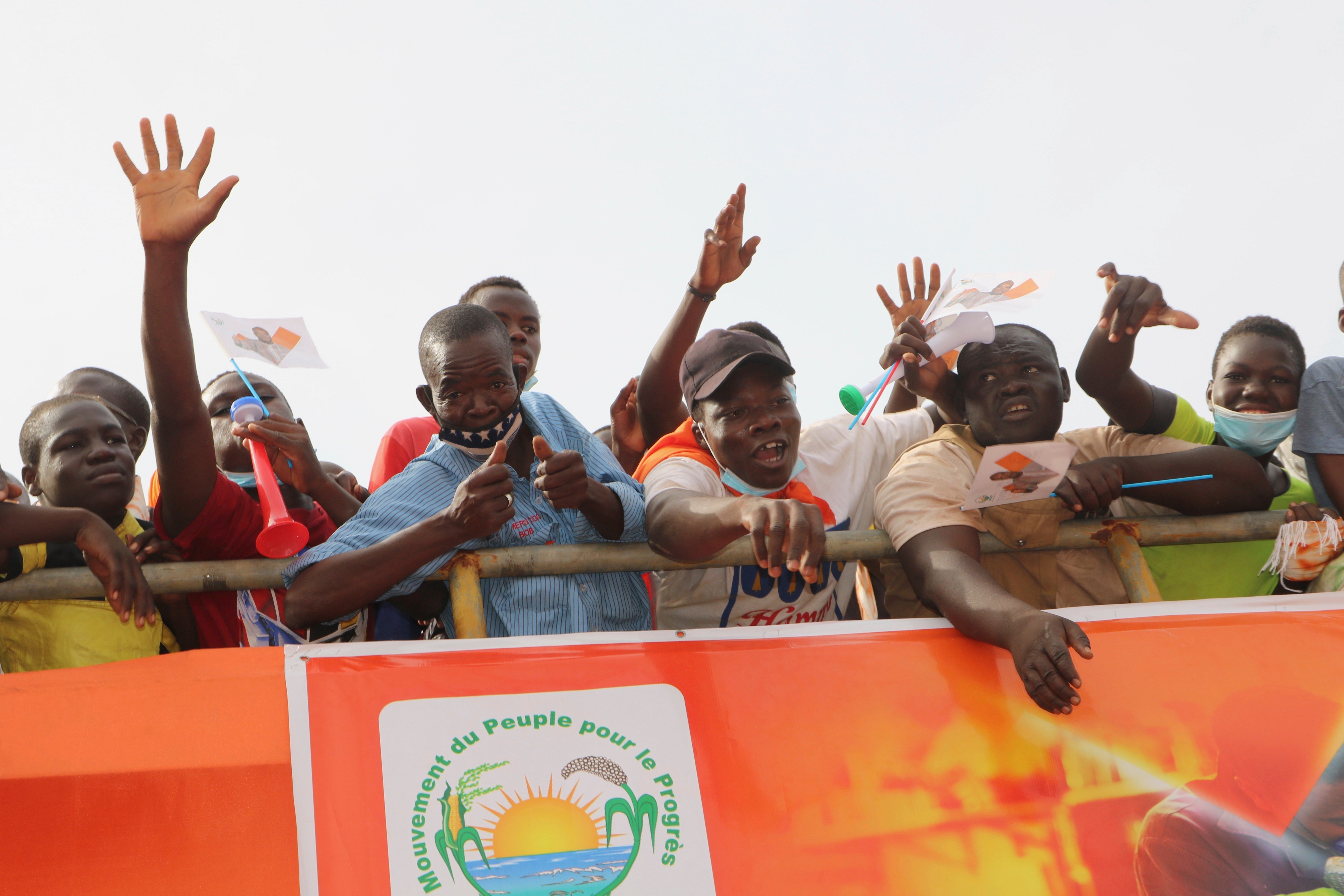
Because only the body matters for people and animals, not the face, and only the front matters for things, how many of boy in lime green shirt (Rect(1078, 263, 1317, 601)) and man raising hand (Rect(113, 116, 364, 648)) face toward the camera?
2

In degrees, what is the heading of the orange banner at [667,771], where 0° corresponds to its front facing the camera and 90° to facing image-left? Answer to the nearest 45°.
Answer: approximately 0°

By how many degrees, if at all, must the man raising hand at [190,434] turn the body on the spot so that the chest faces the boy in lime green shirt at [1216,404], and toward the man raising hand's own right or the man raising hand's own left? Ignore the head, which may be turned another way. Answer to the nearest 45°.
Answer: approximately 90° to the man raising hand's own left

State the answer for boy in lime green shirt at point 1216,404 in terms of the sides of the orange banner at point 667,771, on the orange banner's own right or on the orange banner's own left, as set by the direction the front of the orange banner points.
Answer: on the orange banner's own left
